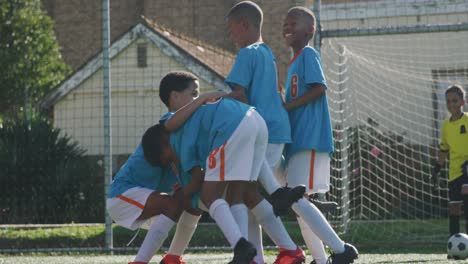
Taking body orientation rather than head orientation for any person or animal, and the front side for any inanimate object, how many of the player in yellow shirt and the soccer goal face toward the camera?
2

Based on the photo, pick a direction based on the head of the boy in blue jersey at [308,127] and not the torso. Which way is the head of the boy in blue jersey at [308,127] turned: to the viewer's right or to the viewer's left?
to the viewer's left

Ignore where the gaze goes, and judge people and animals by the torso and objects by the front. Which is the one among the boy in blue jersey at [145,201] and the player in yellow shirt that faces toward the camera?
the player in yellow shirt

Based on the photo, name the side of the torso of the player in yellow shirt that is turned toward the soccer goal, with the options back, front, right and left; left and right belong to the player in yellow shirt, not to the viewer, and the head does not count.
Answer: back

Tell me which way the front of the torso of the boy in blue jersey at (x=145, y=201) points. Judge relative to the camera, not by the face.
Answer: to the viewer's right

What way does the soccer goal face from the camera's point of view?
toward the camera

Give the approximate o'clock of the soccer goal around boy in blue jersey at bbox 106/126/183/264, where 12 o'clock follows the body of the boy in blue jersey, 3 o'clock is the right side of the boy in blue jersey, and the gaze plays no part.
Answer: The soccer goal is roughly at 10 o'clock from the boy in blue jersey.

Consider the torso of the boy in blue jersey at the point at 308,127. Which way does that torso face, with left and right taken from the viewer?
facing the viewer and to the left of the viewer

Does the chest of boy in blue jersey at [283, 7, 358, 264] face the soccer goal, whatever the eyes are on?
no

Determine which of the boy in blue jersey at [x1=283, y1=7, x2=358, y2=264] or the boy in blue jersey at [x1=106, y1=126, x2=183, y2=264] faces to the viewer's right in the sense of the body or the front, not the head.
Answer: the boy in blue jersey at [x1=106, y1=126, x2=183, y2=264]

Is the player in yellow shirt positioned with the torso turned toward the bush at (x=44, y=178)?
no

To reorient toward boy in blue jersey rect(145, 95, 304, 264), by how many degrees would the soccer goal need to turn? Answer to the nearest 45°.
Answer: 0° — it already faces them

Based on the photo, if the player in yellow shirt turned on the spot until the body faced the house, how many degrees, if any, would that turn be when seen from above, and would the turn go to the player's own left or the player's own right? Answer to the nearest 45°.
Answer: approximately 135° to the player's own right

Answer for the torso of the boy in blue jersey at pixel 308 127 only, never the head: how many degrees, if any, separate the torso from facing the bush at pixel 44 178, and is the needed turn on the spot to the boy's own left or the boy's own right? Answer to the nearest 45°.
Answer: approximately 90° to the boy's own right

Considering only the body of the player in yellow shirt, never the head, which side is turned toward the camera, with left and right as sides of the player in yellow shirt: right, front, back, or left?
front

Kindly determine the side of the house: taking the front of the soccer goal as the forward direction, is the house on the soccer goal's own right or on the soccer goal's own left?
on the soccer goal's own right
